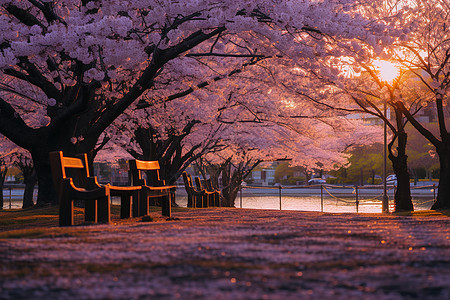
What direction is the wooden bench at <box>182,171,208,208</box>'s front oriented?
to the viewer's right

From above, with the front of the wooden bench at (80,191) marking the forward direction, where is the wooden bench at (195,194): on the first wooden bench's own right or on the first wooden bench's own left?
on the first wooden bench's own left

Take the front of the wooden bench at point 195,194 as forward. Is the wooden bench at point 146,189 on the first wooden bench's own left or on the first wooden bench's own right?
on the first wooden bench's own right

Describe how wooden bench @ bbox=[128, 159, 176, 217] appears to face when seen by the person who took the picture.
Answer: facing the viewer and to the right of the viewer

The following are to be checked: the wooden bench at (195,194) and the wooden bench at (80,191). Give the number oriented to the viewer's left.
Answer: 0

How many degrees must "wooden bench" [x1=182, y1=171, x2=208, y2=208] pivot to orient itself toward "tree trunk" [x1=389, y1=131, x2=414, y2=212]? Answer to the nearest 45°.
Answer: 0° — it already faces it

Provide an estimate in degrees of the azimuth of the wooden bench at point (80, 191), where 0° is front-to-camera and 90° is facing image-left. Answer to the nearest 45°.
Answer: approximately 315°

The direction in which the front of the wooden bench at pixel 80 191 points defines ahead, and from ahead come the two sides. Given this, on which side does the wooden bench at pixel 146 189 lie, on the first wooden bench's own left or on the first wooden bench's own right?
on the first wooden bench's own left
